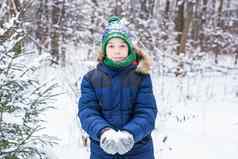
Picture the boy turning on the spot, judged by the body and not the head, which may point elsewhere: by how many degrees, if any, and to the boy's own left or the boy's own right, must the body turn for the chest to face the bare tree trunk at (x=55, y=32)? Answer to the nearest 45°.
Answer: approximately 180°

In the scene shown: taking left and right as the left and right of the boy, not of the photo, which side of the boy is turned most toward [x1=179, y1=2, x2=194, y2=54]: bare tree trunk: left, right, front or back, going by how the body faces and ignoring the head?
back

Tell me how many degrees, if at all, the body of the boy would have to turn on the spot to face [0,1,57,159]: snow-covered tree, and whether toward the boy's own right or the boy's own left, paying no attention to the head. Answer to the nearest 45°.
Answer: approximately 135° to the boy's own right

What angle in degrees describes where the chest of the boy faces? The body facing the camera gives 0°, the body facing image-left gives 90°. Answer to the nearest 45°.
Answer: approximately 0°
